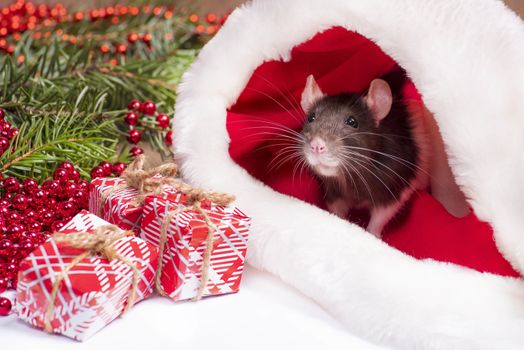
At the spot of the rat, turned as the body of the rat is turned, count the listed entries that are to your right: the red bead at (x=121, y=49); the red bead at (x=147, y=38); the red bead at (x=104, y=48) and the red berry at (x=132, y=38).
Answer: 4

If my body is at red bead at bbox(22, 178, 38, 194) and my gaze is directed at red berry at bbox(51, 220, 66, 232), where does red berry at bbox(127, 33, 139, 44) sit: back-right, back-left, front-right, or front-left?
back-left

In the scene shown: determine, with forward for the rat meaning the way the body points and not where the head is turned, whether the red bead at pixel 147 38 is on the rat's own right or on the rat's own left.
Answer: on the rat's own right

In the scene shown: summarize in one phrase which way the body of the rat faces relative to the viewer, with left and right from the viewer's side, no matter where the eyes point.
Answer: facing the viewer and to the left of the viewer

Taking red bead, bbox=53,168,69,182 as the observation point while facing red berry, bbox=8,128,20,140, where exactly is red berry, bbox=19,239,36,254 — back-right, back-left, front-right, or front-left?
back-left

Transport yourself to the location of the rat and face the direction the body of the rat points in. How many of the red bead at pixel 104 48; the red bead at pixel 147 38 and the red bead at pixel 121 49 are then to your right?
3

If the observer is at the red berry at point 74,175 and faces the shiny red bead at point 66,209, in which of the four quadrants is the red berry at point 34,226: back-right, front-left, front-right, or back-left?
front-right

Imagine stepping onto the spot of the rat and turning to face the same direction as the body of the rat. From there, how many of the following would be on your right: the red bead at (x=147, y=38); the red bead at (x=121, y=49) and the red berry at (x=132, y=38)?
3
